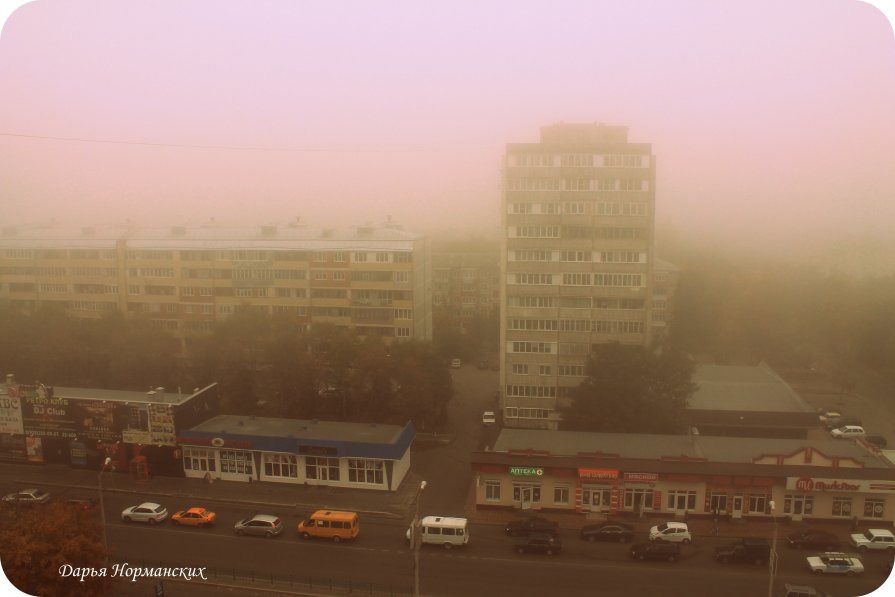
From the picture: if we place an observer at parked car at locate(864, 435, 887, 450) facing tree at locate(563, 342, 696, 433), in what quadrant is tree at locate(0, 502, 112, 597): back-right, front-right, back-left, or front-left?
front-left

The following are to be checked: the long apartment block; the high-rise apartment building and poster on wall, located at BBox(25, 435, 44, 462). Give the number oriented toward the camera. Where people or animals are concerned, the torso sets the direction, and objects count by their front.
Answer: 3

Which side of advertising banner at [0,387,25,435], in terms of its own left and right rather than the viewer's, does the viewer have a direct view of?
front

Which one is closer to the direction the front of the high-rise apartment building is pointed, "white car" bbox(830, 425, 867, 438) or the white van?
the white van

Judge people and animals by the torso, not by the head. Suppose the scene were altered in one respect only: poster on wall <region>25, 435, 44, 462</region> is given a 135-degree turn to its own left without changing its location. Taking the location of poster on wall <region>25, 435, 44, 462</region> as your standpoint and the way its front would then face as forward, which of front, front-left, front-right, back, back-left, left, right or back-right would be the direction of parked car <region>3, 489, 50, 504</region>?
back-right

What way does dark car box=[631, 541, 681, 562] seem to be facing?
to the viewer's left

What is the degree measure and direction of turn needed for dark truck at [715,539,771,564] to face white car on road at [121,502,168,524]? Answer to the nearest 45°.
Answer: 0° — it already faces it

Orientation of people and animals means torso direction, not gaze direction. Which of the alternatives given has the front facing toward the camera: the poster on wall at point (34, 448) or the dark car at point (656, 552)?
the poster on wall

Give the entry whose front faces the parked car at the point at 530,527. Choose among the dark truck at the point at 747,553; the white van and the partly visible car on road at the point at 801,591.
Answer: the dark truck at the point at 747,553

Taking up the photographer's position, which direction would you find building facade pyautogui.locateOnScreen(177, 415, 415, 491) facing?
facing the viewer

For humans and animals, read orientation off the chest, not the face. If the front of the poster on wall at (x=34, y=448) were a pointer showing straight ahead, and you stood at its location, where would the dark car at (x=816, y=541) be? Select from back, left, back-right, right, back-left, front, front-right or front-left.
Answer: front-left

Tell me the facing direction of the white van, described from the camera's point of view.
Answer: facing to the left of the viewer

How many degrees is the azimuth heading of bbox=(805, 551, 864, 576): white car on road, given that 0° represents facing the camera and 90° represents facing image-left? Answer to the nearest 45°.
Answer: approximately 90°

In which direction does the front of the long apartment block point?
toward the camera

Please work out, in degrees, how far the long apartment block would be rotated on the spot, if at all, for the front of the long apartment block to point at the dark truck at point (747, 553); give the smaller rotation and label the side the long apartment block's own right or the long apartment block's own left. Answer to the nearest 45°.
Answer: approximately 45° to the long apartment block's own left
